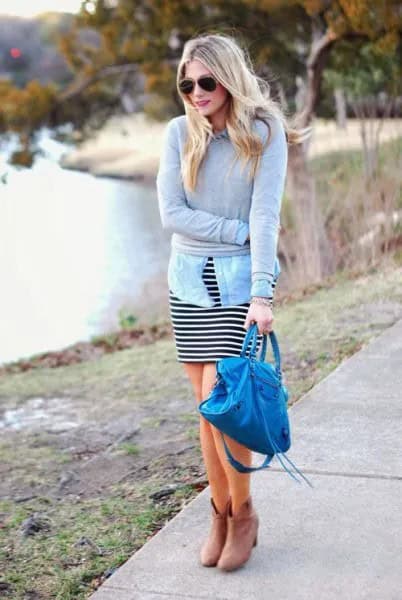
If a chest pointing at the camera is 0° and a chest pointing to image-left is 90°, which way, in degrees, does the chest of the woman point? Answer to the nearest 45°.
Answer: approximately 45°

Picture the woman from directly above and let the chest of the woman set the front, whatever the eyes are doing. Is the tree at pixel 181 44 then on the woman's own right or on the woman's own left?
on the woman's own right
